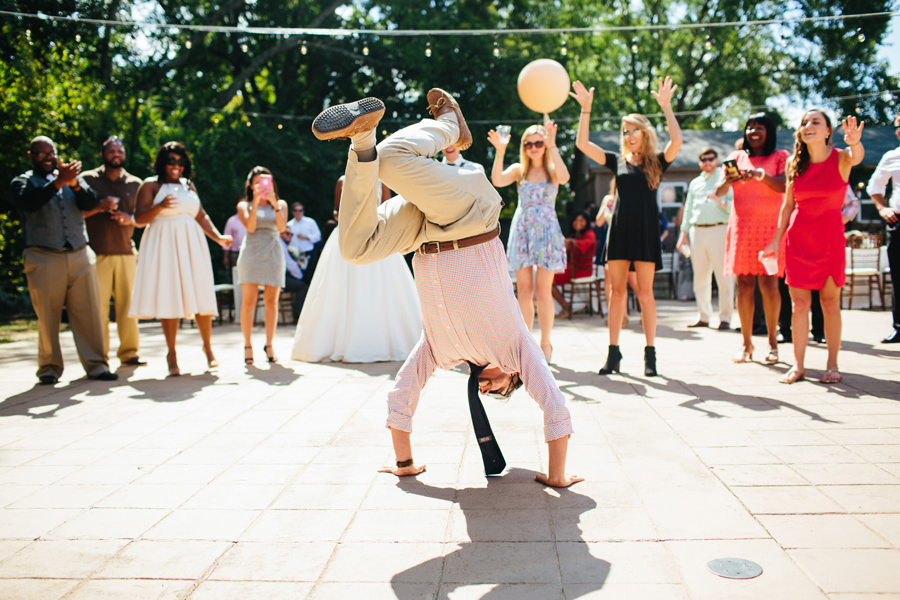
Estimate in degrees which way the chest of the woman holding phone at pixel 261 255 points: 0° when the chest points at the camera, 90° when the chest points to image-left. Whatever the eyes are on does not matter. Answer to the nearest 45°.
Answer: approximately 0°

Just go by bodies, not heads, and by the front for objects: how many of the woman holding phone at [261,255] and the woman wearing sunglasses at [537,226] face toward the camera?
2

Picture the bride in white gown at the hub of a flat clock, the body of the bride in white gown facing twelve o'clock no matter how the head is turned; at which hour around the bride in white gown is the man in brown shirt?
The man in brown shirt is roughly at 3 o'clock from the bride in white gown.

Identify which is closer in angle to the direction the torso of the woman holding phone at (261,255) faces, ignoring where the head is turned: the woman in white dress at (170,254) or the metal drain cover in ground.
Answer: the metal drain cover in ground

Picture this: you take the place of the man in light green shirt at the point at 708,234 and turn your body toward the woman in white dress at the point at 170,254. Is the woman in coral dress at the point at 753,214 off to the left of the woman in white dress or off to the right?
left

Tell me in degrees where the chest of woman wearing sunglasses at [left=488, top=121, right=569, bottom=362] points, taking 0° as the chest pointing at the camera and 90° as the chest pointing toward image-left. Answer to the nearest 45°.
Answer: approximately 0°

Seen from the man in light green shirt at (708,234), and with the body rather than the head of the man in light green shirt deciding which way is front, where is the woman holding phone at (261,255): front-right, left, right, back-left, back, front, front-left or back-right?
front-right

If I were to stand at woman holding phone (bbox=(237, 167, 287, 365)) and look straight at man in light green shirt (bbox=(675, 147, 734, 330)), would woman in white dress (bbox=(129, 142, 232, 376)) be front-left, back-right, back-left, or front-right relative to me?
back-right

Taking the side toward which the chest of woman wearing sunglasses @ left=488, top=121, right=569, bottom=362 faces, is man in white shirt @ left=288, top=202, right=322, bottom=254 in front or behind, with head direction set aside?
behind
